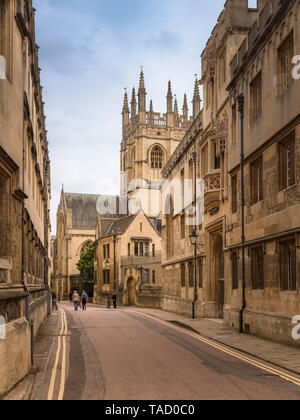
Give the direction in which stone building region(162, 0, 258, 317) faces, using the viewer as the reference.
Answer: facing to the left of the viewer

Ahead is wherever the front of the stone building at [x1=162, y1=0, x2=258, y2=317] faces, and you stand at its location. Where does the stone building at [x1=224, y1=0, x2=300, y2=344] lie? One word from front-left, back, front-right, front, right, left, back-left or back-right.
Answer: left
